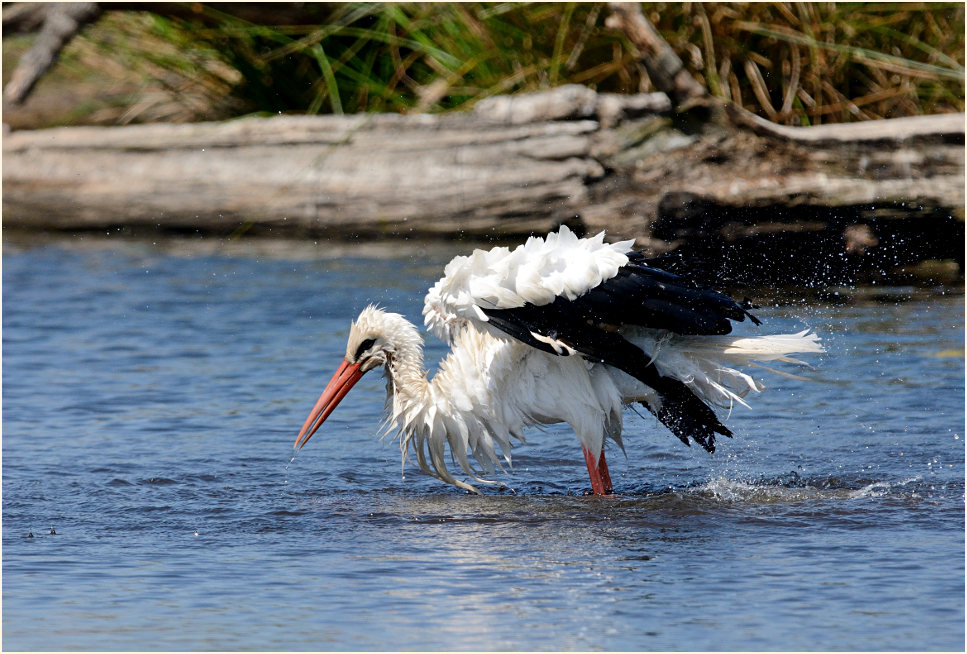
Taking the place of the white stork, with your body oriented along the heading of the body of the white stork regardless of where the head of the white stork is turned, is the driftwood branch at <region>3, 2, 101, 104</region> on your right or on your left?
on your right

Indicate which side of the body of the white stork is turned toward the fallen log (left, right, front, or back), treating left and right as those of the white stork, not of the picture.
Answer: right

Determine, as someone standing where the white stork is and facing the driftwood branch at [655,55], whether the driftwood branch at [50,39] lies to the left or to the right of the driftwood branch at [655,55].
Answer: left

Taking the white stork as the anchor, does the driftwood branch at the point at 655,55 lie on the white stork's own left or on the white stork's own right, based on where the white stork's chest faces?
on the white stork's own right

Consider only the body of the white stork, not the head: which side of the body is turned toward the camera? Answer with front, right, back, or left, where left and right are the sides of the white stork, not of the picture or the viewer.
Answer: left
